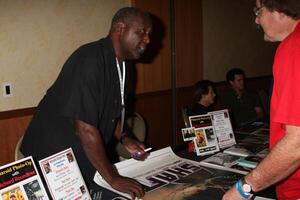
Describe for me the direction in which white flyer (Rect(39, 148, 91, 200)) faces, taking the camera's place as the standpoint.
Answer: facing the viewer

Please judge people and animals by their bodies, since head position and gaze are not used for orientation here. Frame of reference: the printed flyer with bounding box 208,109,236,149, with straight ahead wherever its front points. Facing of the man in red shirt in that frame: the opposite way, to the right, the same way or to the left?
to the right

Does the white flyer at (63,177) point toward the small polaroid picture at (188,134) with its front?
no

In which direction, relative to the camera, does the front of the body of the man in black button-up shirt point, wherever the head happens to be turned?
to the viewer's right

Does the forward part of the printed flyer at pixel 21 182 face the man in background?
no

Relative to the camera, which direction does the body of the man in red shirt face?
to the viewer's left

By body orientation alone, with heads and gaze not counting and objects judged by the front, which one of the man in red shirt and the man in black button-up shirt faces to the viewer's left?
the man in red shirt

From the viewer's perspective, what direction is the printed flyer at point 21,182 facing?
toward the camera

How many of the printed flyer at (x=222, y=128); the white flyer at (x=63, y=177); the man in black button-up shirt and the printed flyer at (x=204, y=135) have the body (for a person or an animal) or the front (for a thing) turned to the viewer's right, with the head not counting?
1

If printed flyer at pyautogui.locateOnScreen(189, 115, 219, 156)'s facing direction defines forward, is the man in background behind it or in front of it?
behind

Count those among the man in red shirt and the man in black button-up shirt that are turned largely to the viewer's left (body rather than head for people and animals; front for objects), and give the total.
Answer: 1

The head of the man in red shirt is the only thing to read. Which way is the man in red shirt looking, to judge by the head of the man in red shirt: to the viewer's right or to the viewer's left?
to the viewer's left

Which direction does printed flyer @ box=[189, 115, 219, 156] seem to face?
toward the camera

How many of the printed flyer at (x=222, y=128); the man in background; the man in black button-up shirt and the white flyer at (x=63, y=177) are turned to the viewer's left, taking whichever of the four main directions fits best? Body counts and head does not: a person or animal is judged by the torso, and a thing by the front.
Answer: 0

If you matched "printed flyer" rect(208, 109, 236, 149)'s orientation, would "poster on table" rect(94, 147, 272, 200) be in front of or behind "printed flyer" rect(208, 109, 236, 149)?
in front

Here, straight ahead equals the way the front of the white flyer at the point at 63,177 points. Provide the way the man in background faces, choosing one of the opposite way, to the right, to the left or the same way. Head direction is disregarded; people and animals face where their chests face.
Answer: the same way
